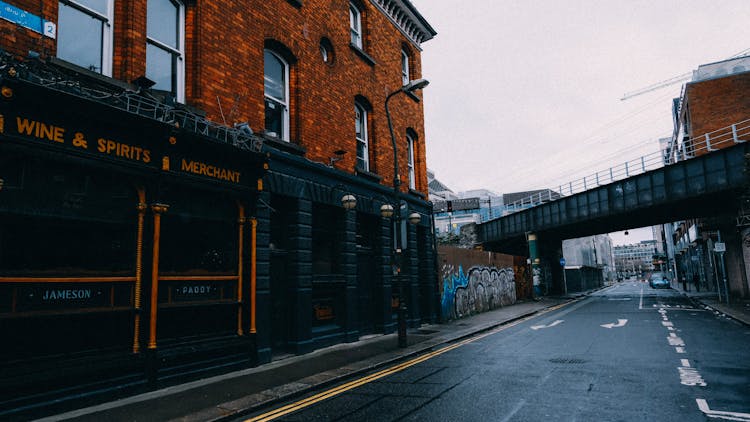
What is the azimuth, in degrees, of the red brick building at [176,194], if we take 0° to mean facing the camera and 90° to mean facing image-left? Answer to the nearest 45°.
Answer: approximately 315°

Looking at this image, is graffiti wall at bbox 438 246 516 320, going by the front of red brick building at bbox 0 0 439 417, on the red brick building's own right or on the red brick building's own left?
on the red brick building's own left
